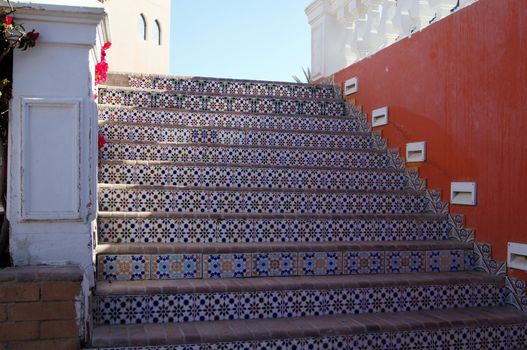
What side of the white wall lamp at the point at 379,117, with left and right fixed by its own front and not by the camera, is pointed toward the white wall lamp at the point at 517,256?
left

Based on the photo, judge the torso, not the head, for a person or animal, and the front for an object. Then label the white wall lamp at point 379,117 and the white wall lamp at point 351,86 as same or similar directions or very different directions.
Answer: same or similar directions

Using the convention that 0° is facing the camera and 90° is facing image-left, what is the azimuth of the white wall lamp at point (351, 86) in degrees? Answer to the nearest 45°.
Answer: approximately 45°

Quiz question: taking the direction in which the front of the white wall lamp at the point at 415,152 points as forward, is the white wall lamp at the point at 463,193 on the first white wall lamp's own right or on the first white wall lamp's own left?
on the first white wall lamp's own left

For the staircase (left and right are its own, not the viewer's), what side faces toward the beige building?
back

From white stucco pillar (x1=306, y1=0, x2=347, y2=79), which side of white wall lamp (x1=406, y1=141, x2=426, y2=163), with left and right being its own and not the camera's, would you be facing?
right

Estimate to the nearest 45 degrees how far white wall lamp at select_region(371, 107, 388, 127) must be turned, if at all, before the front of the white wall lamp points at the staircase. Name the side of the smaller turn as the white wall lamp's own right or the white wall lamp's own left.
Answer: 0° — it already faces it

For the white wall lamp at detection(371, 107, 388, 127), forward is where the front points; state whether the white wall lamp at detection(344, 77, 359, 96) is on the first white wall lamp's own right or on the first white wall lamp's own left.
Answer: on the first white wall lamp's own right

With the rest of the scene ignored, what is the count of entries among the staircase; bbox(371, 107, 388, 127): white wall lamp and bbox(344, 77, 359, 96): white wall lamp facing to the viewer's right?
0

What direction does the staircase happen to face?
toward the camera

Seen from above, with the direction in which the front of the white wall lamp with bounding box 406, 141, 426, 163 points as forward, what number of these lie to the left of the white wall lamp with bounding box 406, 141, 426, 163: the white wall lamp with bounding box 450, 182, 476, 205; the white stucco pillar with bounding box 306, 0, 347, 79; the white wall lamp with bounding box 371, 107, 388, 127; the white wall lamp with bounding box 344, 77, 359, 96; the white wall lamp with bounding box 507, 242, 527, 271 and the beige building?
2

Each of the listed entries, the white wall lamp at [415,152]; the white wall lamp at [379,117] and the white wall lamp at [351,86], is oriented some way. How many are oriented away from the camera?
0

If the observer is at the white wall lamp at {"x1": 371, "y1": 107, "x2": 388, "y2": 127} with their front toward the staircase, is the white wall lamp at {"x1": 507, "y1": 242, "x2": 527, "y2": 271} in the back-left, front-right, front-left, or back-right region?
front-left
